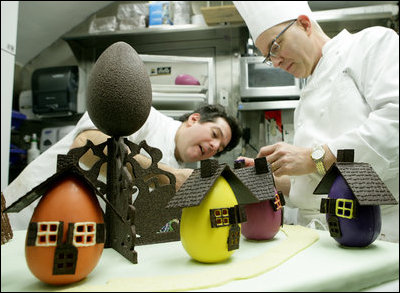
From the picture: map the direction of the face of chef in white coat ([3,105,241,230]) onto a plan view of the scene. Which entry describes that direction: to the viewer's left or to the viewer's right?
to the viewer's right

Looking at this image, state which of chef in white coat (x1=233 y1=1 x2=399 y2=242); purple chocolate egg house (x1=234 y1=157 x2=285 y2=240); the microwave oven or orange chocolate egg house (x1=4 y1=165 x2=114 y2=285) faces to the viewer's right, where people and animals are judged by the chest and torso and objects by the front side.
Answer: the purple chocolate egg house

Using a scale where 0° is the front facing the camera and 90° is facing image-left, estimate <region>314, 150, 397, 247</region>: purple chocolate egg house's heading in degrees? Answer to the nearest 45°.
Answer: approximately 45°

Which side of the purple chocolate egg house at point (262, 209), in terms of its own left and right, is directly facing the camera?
right

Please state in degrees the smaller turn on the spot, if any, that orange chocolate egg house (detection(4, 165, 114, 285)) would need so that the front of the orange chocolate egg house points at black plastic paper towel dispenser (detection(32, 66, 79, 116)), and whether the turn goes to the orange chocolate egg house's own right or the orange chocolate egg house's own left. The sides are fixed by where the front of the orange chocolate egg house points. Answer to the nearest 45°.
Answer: approximately 180°

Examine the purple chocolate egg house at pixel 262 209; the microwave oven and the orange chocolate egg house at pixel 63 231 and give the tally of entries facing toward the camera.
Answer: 2

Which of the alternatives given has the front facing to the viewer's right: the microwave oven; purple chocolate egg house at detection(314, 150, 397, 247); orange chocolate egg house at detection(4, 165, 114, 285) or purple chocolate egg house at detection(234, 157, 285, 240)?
purple chocolate egg house at detection(234, 157, 285, 240)

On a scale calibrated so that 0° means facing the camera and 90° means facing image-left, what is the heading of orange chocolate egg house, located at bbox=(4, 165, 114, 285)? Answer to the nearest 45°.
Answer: approximately 0°

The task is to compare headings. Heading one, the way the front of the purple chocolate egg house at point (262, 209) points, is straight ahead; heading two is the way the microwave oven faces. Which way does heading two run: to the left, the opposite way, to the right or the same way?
to the right

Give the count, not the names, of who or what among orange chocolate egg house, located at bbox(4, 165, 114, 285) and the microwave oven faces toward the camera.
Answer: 2
